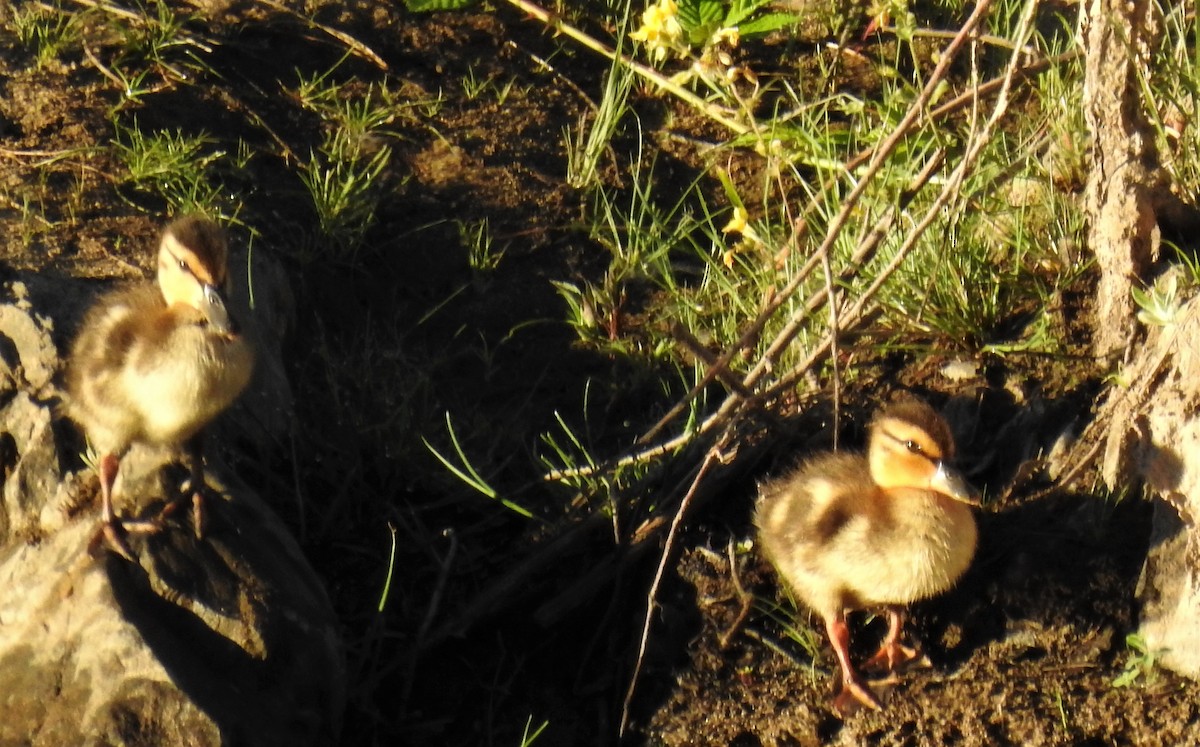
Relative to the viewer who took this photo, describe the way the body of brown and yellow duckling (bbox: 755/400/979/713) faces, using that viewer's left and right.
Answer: facing the viewer and to the right of the viewer

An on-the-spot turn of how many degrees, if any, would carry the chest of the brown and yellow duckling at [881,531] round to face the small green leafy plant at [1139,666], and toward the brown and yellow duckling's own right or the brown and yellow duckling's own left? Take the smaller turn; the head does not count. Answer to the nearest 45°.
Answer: approximately 45° to the brown and yellow duckling's own left

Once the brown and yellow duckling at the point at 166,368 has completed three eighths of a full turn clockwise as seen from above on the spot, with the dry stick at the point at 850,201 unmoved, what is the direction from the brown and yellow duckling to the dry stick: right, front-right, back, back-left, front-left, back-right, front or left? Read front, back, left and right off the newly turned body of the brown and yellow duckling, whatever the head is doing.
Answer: back

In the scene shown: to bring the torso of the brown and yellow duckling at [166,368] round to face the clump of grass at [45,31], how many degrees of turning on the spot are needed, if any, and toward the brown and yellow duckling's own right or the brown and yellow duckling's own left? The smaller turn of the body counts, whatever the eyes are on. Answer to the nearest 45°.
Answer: approximately 135° to the brown and yellow duckling's own left

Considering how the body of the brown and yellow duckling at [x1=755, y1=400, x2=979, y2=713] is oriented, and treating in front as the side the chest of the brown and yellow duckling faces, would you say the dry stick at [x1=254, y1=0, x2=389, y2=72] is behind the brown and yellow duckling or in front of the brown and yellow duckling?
behind

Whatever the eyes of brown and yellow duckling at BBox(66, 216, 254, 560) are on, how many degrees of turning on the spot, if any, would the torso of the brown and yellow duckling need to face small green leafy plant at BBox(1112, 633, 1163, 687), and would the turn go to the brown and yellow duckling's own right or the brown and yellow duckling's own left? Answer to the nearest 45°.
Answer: approximately 45° to the brown and yellow duckling's own left

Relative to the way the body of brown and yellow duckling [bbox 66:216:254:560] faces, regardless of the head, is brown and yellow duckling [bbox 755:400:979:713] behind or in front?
in front

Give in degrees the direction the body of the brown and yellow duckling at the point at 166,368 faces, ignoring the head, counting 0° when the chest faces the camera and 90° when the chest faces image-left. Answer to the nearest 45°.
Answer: approximately 315°

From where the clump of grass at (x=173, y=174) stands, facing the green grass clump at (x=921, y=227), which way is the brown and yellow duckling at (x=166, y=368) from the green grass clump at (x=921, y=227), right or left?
right

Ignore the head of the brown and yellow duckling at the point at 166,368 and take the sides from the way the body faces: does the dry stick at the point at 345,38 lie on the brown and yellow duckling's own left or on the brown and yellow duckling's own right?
on the brown and yellow duckling's own left

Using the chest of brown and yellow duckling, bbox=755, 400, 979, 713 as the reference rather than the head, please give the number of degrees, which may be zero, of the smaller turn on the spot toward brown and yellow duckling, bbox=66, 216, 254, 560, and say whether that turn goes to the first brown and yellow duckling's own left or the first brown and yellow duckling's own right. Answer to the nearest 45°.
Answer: approximately 135° to the first brown and yellow duckling's own right
